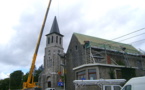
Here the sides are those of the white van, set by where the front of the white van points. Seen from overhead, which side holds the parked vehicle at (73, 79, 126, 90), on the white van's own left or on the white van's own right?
on the white van's own right

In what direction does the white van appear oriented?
to the viewer's left

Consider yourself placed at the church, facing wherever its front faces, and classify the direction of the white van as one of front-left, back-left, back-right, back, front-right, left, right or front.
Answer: front-left

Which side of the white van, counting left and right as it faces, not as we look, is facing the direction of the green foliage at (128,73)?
right
